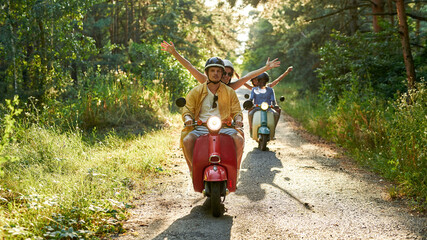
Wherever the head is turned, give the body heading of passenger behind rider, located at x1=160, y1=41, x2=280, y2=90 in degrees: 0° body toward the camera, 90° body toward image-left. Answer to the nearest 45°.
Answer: approximately 0°

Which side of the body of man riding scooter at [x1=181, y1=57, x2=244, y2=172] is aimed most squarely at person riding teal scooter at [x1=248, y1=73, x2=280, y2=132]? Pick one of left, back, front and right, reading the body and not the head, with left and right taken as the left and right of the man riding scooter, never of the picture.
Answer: back

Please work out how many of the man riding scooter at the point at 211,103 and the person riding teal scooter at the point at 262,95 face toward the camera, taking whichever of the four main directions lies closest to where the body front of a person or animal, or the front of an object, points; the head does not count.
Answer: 2

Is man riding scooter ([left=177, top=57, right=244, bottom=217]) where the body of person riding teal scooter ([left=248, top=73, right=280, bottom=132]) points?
yes

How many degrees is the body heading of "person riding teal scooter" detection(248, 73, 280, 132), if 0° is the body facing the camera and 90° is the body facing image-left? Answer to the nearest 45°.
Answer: approximately 0°

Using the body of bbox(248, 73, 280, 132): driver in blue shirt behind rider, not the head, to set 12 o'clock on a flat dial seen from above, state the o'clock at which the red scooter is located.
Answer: The red scooter is roughly at 12 o'clock from the driver in blue shirt behind rider.

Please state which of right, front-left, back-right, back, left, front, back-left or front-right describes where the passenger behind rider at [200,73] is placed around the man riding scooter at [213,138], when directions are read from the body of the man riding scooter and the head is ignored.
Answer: back

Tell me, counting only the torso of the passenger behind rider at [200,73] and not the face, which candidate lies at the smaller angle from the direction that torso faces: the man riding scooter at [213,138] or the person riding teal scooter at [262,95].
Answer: the man riding scooter

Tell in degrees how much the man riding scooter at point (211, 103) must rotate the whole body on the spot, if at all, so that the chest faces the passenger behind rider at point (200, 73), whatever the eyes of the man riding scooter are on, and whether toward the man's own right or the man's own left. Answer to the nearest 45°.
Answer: approximately 180°
